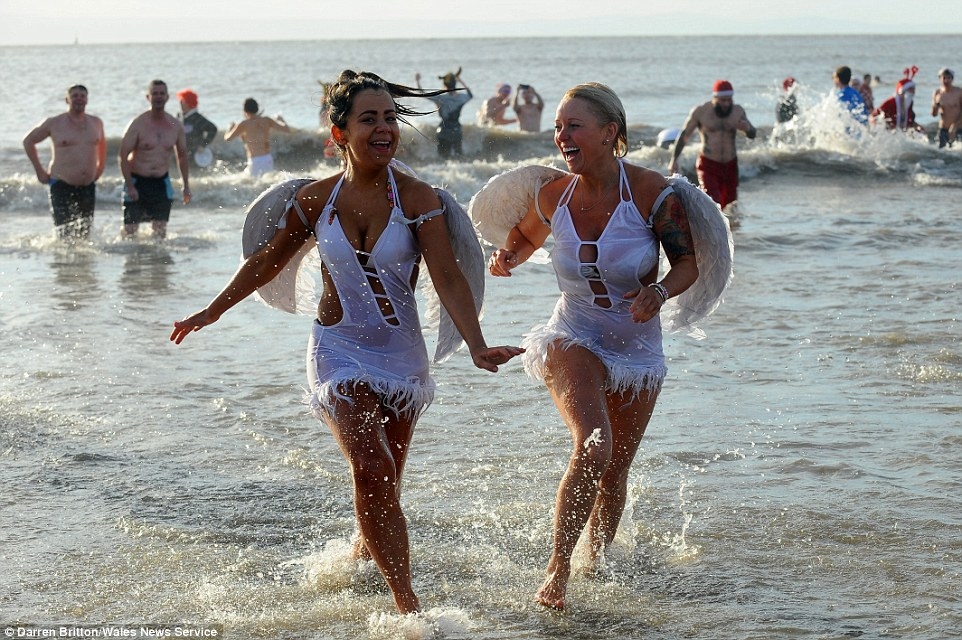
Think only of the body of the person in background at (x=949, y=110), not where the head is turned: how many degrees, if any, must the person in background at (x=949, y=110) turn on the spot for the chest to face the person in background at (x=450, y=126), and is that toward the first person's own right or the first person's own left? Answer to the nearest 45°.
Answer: approximately 90° to the first person's own right

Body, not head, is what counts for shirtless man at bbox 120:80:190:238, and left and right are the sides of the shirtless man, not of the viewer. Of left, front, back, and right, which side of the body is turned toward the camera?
front

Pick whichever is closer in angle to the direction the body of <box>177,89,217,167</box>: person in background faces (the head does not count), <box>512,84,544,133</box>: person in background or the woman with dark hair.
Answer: the woman with dark hair

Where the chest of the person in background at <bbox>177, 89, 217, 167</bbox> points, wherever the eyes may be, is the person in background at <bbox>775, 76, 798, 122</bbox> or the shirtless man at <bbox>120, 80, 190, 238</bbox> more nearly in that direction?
the shirtless man

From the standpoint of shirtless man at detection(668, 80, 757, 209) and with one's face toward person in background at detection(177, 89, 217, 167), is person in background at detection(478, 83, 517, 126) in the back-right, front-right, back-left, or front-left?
front-right

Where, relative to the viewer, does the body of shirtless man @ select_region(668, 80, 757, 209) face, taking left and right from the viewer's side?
facing the viewer

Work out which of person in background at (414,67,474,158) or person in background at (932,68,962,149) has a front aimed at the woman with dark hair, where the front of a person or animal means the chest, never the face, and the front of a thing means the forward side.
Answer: person in background at (932,68,962,149)

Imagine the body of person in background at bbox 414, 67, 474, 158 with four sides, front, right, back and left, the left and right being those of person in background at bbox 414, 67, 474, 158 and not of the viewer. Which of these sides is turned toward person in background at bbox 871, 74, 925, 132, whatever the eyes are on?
right

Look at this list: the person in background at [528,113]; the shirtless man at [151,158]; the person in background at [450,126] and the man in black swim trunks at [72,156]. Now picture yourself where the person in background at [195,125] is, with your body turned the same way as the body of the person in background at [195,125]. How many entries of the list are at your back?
2

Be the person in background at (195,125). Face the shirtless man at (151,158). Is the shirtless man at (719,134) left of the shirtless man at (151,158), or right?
left

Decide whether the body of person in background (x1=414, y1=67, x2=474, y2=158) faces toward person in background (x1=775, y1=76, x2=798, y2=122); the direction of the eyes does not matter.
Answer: no

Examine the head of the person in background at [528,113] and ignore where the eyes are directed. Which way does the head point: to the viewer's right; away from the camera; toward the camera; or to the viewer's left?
toward the camera

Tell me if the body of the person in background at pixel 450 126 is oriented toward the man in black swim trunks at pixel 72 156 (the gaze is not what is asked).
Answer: no

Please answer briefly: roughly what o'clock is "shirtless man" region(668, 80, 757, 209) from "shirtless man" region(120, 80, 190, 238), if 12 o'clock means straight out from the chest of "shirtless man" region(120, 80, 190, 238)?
"shirtless man" region(668, 80, 757, 209) is roughly at 9 o'clock from "shirtless man" region(120, 80, 190, 238).

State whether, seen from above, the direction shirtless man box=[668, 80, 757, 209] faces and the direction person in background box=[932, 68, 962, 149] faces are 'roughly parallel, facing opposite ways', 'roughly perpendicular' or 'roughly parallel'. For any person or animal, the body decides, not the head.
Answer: roughly parallel

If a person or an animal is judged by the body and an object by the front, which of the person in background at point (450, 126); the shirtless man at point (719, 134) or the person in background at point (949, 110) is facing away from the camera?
the person in background at point (450, 126)

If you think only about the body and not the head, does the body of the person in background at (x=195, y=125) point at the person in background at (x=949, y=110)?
no
